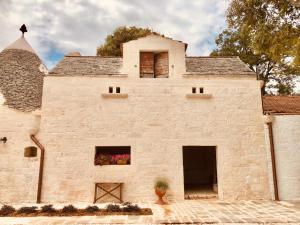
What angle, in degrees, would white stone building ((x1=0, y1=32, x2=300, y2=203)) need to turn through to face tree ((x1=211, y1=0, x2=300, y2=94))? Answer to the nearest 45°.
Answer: approximately 90° to its left

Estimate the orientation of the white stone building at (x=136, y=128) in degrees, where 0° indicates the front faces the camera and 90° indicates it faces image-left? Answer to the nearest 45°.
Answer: approximately 0°

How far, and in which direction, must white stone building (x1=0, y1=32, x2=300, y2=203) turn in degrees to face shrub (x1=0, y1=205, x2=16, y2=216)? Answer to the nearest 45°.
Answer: approximately 45° to its right

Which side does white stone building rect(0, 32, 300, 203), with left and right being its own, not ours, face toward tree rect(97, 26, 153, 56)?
back
